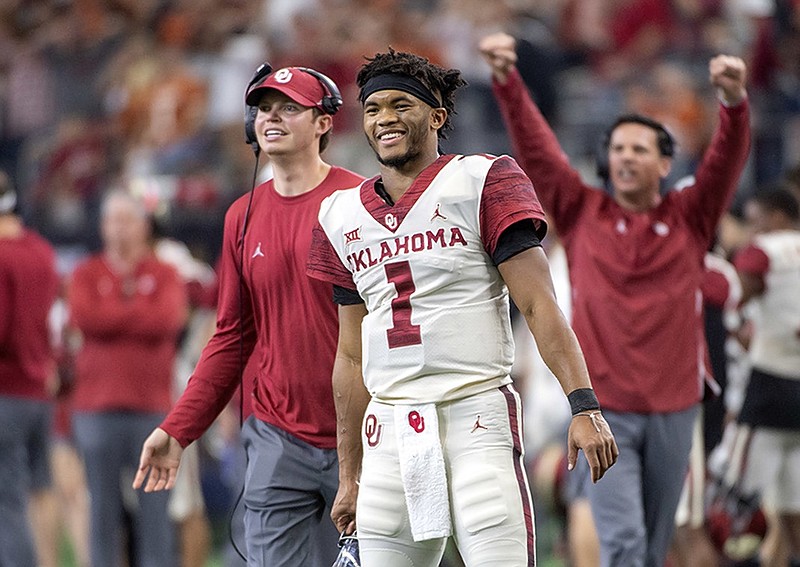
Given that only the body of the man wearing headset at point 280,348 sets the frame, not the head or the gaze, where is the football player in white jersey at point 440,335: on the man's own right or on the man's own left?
on the man's own left

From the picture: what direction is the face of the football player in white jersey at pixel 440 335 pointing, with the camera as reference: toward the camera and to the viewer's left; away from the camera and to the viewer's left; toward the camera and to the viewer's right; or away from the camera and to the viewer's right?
toward the camera and to the viewer's left

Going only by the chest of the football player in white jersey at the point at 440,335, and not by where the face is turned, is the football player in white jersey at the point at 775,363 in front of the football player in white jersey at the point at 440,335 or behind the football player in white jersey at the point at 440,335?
behind

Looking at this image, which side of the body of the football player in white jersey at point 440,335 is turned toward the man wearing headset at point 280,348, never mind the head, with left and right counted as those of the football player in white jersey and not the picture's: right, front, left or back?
right

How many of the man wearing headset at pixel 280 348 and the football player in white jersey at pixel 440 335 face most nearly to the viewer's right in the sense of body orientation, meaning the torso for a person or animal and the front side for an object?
0
